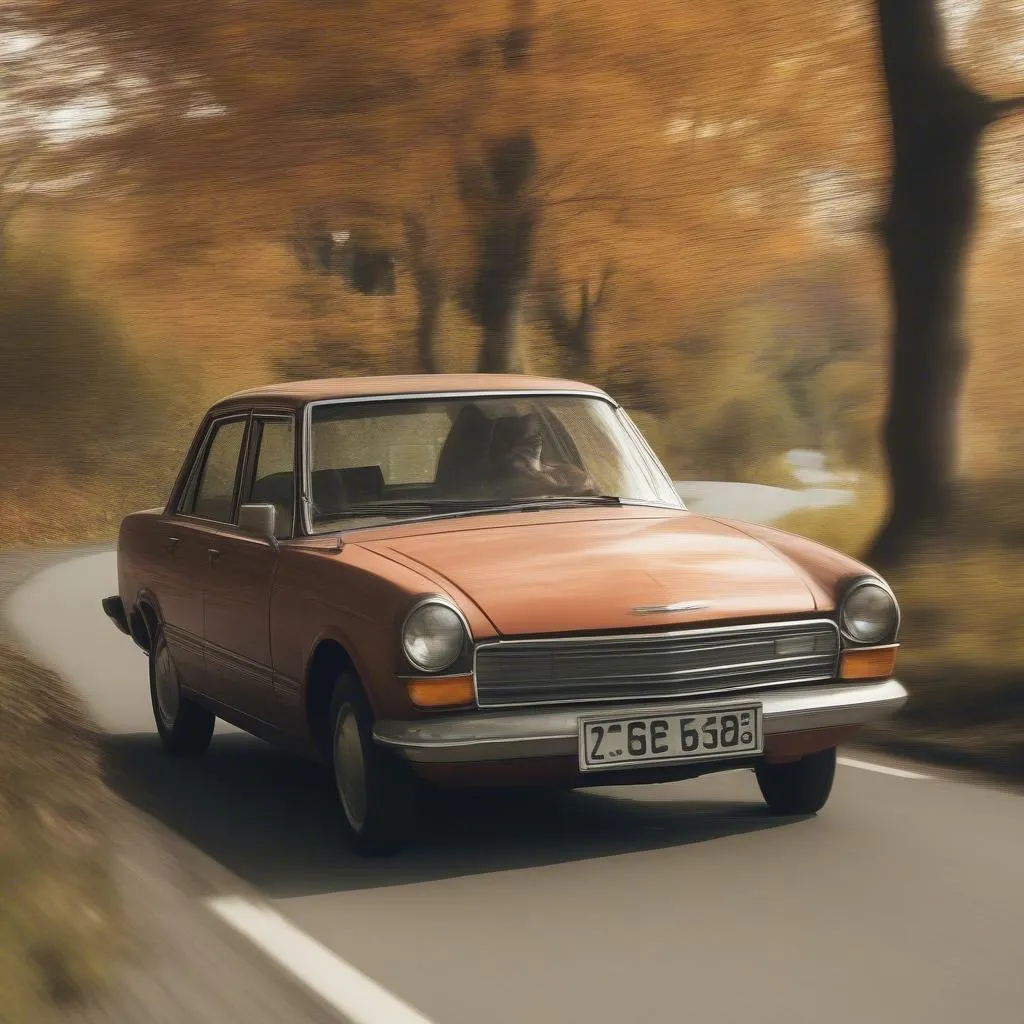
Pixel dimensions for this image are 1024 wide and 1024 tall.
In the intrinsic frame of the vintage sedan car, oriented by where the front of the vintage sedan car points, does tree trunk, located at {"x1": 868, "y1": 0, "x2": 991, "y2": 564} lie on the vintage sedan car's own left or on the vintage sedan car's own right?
on the vintage sedan car's own left

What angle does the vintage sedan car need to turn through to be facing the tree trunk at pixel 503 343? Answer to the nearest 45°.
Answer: approximately 135° to its left

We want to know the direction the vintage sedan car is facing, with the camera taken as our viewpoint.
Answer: facing the viewer and to the right of the viewer

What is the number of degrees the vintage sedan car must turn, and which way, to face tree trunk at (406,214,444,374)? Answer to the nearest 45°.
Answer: approximately 135° to its left

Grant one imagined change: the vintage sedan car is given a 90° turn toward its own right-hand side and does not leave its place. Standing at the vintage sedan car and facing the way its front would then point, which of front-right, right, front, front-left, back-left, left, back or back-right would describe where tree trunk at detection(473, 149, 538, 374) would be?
back-right
